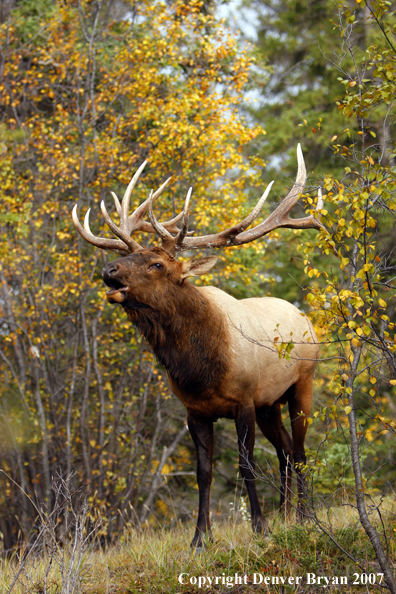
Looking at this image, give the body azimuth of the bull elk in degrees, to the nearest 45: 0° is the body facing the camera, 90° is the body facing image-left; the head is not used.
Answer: approximately 45°
